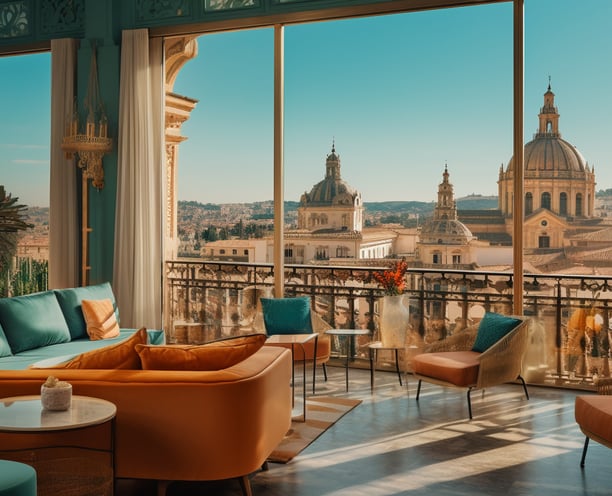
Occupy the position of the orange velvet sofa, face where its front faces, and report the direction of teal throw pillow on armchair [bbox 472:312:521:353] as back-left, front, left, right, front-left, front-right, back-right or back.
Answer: front-right

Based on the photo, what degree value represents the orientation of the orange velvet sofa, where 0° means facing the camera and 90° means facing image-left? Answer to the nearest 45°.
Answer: approximately 180°

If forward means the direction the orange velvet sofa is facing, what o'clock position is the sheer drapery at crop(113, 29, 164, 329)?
The sheer drapery is roughly at 12 o'clock from the orange velvet sofa.

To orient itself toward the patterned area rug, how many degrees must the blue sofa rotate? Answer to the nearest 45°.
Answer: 0° — it already faces it

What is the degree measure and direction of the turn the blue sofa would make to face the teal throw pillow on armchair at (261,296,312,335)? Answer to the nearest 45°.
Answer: approximately 45° to its left

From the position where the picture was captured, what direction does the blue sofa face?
facing the viewer and to the right of the viewer

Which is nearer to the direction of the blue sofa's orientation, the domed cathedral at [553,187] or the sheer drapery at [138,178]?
the domed cathedral

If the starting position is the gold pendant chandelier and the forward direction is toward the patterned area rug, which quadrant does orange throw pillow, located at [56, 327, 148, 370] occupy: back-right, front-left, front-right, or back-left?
front-right

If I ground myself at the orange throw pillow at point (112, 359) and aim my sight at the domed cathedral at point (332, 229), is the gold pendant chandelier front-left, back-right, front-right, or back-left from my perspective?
front-left

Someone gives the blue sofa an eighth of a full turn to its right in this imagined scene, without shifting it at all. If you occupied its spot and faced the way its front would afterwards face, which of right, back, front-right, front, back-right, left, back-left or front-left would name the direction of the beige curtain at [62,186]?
back

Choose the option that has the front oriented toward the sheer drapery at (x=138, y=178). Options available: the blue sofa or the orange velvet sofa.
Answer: the orange velvet sofa

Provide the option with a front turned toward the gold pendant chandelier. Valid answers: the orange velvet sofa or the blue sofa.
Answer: the orange velvet sofa

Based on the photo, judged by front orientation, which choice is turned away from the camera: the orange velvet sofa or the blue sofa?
the orange velvet sofa

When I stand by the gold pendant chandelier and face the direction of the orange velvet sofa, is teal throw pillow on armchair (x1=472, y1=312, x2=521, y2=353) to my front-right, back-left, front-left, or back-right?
front-left

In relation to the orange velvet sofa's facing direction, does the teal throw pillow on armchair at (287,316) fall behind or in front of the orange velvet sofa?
in front

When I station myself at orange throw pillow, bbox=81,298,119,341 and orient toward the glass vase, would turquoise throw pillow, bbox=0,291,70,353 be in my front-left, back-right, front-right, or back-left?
back-right
